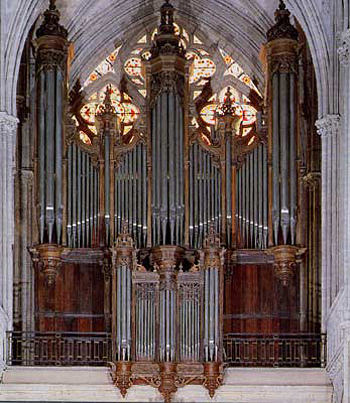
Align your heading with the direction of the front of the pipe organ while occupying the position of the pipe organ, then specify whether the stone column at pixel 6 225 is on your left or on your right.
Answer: on your right

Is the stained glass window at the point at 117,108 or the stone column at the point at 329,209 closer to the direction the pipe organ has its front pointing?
the stone column

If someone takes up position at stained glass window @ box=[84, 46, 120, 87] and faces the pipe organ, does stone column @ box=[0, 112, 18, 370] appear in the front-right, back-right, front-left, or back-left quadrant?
front-right

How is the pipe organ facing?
toward the camera

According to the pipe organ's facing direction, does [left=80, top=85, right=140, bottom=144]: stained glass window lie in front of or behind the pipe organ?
behind
